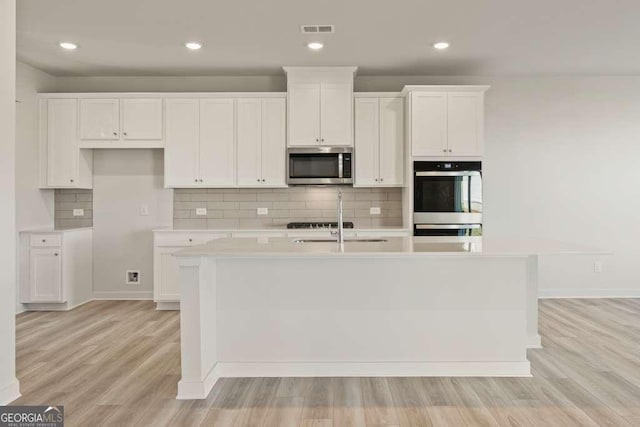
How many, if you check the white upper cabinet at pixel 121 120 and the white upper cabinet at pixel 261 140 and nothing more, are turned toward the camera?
2

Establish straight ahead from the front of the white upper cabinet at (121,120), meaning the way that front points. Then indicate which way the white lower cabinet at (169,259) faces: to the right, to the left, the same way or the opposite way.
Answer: the same way

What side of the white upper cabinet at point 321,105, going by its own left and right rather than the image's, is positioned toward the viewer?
front

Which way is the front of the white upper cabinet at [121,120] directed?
toward the camera

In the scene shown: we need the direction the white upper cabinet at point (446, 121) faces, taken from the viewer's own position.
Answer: facing the viewer

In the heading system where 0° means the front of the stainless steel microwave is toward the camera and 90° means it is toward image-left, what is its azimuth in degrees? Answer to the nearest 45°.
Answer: approximately 0°

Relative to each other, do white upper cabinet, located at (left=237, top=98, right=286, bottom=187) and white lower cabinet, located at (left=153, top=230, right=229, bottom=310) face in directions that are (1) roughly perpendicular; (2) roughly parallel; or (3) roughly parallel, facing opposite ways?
roughly parallel

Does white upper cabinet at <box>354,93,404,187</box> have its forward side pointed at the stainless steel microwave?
no

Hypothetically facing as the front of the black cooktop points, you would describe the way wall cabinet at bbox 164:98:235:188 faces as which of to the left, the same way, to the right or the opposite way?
the same way

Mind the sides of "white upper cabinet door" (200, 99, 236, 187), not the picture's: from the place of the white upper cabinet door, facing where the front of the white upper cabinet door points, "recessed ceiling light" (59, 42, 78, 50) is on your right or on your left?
on your right

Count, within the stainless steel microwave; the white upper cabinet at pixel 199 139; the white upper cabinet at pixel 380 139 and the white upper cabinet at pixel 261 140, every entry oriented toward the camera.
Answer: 4

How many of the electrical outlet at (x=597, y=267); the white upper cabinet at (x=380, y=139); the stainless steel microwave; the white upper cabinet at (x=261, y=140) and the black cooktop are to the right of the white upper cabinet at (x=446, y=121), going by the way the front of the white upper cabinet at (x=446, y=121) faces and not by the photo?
4

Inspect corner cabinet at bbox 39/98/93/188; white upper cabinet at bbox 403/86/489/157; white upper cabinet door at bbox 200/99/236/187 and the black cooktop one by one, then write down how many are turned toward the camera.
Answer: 4

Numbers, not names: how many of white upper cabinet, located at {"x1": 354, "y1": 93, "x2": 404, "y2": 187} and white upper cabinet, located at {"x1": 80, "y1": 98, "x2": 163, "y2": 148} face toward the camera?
2

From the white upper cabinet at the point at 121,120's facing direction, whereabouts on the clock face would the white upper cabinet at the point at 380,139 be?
the white upper cabinet at the point at 380,139 is roughly at 10 o'clock from the white upper cabinet at the point at 121,120.

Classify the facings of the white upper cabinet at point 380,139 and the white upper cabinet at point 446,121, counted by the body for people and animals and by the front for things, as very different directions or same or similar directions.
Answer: same or similar directions

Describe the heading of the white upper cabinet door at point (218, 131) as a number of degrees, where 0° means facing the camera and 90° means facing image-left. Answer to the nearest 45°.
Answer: approximately 0°

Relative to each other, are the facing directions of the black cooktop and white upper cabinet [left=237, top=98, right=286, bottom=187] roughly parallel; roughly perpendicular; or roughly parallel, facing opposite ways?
roughly parallel
